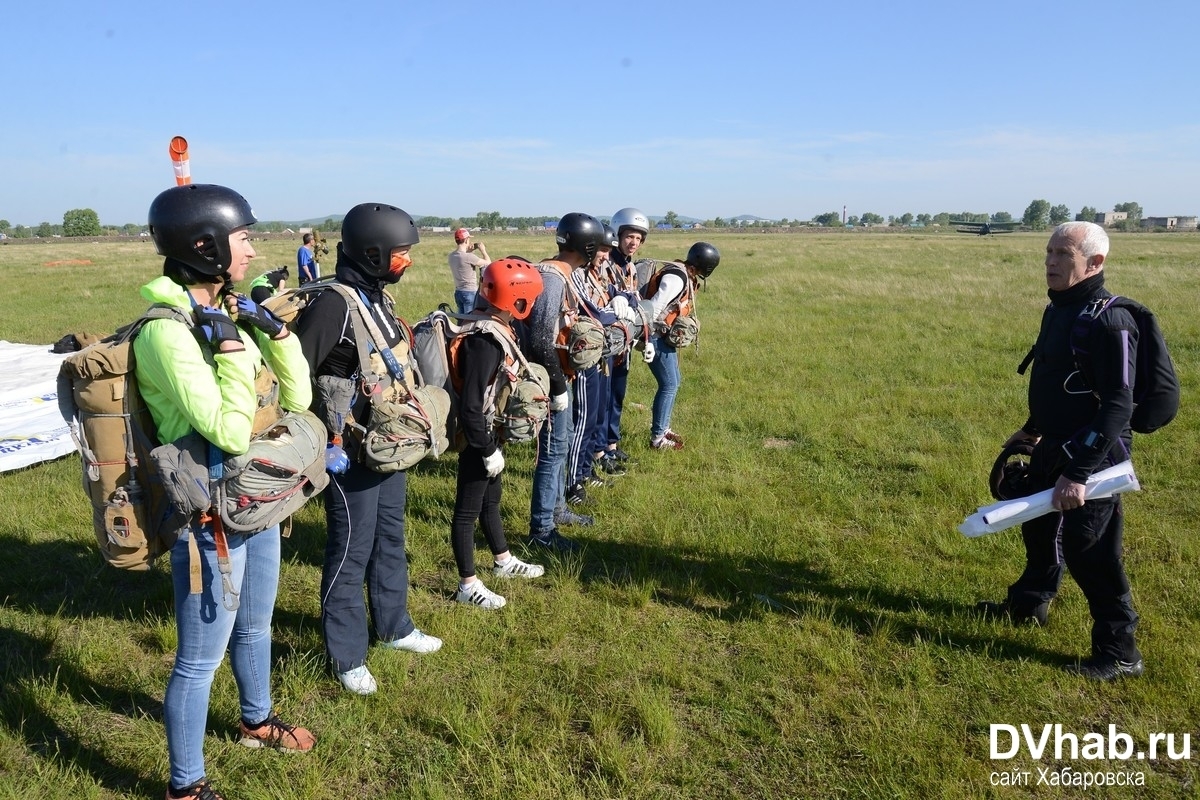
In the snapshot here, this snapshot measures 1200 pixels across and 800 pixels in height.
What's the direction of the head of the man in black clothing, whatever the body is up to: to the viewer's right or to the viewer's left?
to the viewer's left

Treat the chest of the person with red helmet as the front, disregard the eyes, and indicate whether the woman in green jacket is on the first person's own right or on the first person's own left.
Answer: on the first person's own right

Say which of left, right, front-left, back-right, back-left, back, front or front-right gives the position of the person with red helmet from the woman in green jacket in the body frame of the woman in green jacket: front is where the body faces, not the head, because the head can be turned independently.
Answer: left

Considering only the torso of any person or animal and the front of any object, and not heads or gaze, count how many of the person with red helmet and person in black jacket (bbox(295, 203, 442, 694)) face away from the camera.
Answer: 0

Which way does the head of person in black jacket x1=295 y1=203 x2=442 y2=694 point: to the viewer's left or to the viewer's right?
to the viewer's right

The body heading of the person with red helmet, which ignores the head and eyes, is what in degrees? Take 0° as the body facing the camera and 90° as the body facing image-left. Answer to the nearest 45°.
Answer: approximately 270°

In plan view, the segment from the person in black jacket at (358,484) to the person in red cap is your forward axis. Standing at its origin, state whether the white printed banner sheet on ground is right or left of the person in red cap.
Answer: left

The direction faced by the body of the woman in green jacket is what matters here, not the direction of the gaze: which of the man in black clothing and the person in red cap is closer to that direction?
the man in black clothing

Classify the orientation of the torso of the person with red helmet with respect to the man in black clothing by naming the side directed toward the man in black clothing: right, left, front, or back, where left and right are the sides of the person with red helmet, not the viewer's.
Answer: front

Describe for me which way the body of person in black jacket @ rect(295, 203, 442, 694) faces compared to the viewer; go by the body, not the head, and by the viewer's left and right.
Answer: facing the viewer and to the right of the viewer

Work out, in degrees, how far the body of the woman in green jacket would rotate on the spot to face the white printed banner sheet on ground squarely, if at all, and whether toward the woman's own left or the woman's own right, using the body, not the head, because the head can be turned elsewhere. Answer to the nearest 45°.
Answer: approximately 135° to the woman's own left

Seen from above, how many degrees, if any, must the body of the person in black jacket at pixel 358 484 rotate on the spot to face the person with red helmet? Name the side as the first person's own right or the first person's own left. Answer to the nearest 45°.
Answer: approximately 90° to the first person's own left
